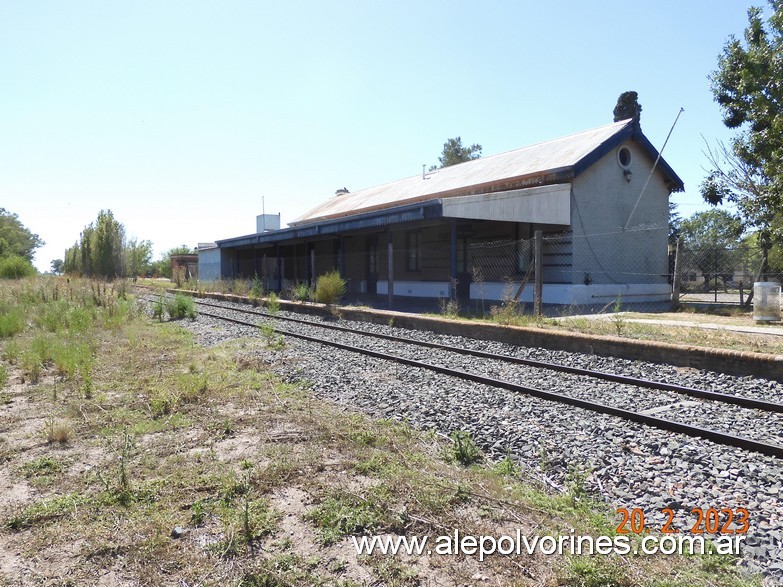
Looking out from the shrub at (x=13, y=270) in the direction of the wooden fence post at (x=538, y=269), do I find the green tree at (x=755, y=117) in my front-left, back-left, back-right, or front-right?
front-left

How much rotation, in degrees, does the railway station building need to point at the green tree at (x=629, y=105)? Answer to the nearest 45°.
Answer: approximately 180°

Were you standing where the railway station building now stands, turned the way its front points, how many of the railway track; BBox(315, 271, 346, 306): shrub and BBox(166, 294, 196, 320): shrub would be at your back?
0

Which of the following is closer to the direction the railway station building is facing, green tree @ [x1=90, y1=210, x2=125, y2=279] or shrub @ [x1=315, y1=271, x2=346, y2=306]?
the shrub

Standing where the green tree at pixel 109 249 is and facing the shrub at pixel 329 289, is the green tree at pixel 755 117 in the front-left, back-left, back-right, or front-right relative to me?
front-left

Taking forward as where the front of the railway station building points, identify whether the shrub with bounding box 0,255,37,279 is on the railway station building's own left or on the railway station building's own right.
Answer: on the railway station building's own right

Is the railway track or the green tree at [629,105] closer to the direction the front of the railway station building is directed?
the railway track

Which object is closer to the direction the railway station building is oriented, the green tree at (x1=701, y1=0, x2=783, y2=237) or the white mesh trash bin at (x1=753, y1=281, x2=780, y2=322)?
the white mesh trash bin

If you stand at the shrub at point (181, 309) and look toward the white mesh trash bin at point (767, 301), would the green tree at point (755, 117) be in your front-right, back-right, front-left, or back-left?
front-left

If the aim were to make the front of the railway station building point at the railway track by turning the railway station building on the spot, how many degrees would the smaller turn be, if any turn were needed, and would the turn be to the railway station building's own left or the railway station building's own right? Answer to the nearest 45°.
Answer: approximately 45° to the railway station building's own left

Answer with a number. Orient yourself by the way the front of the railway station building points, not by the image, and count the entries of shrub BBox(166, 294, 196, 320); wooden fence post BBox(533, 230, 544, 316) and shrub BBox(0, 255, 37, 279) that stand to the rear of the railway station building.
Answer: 0

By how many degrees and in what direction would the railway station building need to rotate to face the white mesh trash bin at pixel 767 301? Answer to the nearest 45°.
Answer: approximately 90° to its left

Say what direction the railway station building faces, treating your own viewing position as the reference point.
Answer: facing the viewer and to the left of the viewer

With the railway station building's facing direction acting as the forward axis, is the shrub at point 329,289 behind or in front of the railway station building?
in front

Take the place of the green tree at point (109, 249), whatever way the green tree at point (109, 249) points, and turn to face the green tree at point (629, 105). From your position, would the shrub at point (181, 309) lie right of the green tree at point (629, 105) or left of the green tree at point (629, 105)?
right

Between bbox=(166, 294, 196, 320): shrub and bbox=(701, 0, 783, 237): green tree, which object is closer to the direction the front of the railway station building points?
the shrub

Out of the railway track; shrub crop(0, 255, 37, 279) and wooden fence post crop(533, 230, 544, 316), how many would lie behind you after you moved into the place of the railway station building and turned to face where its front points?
0
